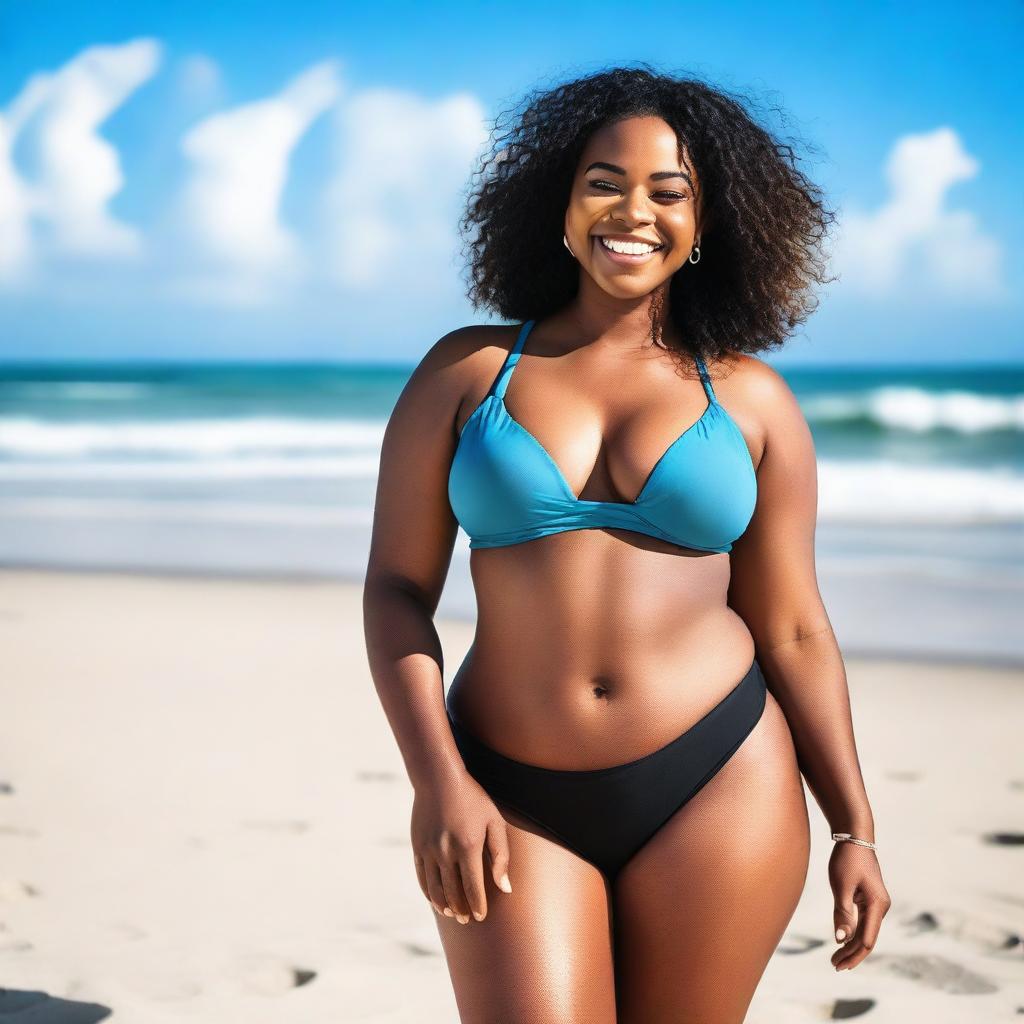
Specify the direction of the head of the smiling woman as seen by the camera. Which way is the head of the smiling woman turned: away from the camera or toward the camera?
toward the camera

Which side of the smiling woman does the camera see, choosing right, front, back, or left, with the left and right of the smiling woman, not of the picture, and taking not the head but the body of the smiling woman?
front
